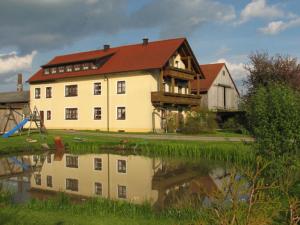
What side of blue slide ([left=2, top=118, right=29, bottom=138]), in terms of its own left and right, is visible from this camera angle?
left

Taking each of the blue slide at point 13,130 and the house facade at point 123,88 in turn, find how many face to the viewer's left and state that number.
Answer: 1

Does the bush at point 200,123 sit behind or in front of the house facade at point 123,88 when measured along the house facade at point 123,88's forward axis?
in front

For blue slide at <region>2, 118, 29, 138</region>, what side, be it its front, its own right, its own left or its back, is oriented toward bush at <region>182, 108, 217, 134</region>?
back

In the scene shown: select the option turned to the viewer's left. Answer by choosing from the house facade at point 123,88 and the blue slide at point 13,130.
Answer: the blue slide

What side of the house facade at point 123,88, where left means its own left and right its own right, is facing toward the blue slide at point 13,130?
right

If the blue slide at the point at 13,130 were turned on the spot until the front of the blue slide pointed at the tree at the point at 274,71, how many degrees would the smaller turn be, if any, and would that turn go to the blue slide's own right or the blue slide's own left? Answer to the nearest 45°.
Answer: approximately 180°

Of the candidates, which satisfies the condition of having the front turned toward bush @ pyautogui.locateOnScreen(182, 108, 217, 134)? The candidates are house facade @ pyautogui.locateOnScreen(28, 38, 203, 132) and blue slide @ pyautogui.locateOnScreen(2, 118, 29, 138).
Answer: the house facade

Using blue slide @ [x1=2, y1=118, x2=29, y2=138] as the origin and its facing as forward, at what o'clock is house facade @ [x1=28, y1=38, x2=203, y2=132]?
The house facade is roughly at 5 o'clock from the blue slide.
